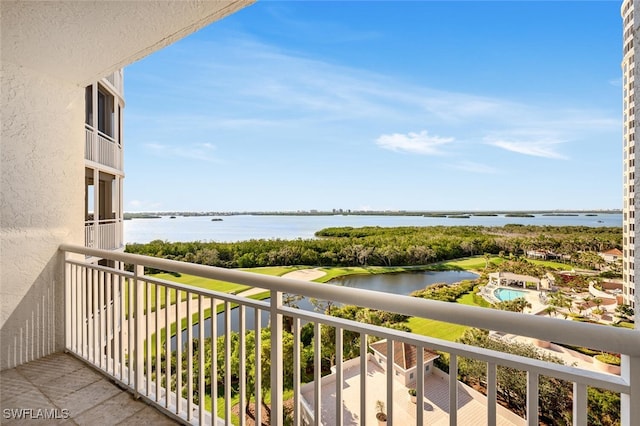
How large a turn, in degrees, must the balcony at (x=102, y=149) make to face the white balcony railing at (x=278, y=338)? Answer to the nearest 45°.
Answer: approximately 45° to its right

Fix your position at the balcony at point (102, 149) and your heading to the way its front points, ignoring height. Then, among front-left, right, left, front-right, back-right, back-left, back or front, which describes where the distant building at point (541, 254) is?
front

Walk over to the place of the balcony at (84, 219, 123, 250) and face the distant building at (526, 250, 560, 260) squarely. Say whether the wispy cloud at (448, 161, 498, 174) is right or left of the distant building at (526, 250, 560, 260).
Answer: left

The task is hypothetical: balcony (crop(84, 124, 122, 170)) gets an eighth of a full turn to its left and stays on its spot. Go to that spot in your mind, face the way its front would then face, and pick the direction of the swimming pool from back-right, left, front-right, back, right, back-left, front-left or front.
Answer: front-right

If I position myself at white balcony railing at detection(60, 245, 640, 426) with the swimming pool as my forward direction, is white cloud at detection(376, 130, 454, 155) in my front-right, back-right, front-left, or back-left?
front-left

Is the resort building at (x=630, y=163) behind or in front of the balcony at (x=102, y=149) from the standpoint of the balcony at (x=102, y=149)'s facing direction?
in front

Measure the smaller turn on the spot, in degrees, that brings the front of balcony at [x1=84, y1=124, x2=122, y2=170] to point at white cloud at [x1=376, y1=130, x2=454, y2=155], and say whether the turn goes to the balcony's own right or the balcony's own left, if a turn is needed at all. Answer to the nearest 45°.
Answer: approximately 45° to the balcony's own left
